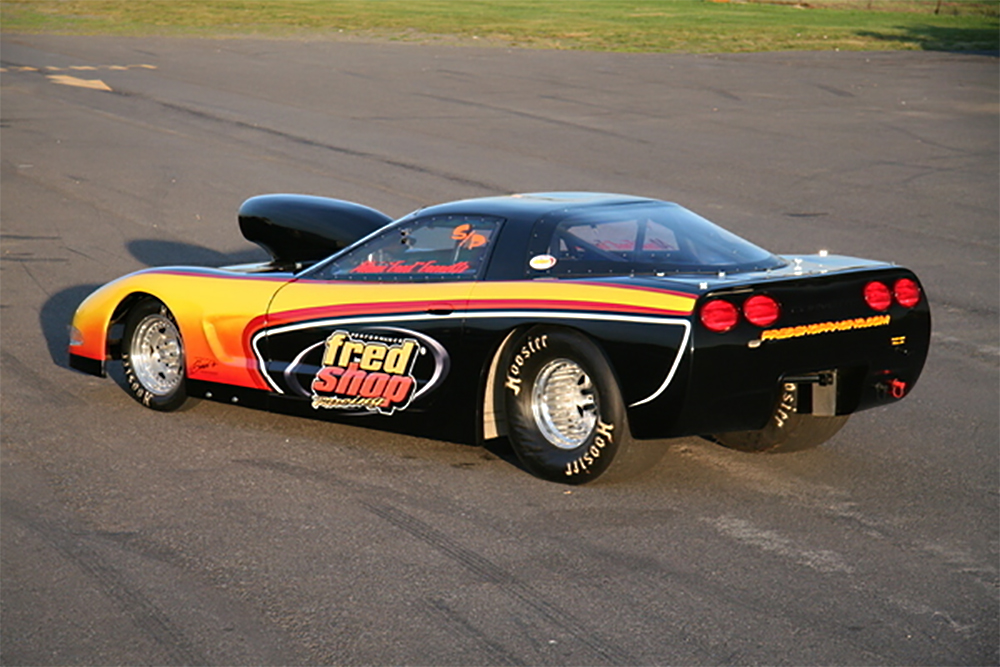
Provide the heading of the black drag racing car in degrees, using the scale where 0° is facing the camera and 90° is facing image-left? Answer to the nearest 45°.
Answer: approximately 135°
